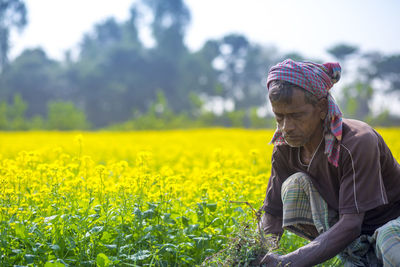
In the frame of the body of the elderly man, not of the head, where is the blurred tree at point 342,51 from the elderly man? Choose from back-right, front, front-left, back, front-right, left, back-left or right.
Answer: back-right

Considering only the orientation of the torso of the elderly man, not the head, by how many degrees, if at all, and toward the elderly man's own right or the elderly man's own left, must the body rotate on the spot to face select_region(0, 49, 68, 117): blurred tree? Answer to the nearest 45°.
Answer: approximately 90° to the elderly man's own right

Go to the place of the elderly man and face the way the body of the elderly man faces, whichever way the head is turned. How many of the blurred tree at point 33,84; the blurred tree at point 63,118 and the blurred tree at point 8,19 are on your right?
3

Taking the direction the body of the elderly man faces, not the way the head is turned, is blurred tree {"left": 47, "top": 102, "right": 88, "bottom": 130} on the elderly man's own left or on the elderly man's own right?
on the elderly man's own right

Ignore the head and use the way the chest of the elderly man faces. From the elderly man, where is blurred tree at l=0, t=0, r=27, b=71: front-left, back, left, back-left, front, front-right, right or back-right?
right

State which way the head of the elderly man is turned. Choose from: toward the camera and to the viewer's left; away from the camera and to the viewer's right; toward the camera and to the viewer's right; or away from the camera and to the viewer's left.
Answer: toward the camera and to the viewer's left

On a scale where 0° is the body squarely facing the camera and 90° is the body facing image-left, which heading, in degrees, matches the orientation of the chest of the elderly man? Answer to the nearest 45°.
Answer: approximately 45°

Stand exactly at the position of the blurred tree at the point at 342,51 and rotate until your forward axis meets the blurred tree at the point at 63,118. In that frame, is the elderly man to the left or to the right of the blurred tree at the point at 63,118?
left
